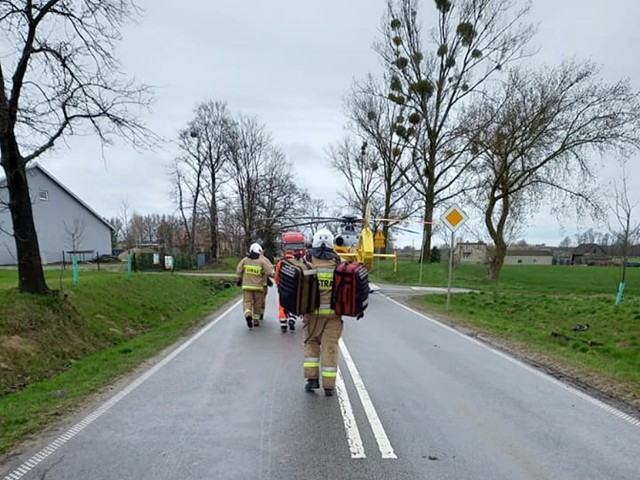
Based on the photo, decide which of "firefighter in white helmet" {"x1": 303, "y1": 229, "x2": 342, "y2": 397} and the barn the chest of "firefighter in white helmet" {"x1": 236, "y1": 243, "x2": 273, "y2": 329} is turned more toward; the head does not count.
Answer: the barn

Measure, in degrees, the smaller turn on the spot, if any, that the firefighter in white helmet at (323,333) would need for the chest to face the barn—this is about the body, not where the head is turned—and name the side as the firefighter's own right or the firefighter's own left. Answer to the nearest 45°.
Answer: approximately 45° to the firefighter's own left

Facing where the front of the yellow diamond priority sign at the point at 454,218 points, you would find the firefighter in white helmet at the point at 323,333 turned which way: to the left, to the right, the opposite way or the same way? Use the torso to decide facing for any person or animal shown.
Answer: the opposite way

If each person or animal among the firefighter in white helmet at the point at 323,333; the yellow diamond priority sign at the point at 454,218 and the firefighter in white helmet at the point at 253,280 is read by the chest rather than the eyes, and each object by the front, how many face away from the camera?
2

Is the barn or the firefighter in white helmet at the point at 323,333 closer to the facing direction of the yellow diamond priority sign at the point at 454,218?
the firefighter in white helmet

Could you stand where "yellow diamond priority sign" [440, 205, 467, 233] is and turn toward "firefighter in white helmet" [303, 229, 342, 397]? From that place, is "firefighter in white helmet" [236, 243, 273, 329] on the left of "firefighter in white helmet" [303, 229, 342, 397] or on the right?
right

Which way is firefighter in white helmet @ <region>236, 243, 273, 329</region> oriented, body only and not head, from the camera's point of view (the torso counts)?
away from the camera

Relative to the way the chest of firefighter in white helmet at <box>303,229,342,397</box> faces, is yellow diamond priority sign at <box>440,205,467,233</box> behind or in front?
in front

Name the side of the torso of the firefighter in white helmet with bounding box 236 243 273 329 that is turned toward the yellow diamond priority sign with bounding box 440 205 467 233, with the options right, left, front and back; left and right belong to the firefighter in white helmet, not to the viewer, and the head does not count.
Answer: right

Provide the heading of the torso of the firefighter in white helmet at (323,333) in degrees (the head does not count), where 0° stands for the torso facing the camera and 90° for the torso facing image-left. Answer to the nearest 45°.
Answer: approximately 180°

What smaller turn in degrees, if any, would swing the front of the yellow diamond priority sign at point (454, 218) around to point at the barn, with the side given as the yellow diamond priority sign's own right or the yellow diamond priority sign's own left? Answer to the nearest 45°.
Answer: approximately 135° to the yellow diamond priority sign's own right

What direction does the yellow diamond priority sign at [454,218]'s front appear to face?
toward the camera

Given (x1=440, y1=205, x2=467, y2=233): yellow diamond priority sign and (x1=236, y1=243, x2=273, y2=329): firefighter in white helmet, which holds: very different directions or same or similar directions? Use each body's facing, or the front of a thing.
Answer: very different directions

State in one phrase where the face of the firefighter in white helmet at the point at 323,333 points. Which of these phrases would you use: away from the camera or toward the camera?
away from the camera
